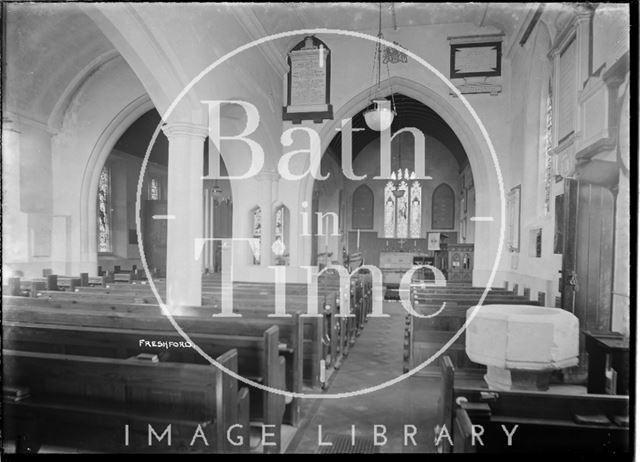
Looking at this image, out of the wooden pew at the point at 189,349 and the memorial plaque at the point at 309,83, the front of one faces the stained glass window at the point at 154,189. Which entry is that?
the wooden pew

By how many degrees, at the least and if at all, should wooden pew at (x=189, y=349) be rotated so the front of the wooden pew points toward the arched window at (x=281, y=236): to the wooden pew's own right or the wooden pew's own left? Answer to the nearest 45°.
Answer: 0° — it already faces it

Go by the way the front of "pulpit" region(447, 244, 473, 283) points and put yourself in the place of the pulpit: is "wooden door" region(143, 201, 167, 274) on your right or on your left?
on your right

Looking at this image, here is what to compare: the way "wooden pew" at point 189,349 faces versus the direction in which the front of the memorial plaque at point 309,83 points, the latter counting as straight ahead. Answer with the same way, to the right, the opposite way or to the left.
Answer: the opposite way

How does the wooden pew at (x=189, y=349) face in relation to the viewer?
away from the camera

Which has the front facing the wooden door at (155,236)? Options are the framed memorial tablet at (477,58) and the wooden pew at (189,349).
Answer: the wooden pew

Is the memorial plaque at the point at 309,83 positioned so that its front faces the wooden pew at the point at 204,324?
yes

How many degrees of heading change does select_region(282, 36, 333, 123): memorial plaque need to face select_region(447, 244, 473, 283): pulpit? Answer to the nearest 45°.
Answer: approximately 135° to its left

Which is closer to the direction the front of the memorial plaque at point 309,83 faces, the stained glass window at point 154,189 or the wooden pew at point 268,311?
the wooden pew

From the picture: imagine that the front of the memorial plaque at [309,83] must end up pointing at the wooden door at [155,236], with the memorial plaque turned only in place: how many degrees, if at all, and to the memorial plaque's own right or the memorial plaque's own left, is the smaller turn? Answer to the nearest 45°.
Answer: approximately 135° to the memorial plaque's own right

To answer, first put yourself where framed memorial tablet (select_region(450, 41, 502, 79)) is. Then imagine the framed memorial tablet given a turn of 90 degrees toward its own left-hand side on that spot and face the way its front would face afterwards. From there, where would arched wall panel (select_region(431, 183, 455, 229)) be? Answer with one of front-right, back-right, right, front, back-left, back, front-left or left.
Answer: left

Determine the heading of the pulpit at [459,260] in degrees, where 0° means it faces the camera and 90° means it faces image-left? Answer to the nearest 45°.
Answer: approximately 0°

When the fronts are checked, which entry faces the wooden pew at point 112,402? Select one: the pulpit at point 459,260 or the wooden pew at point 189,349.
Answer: the pulpit

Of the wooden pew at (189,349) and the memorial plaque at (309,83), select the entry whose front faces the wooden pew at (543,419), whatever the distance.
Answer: the memorial plaque
